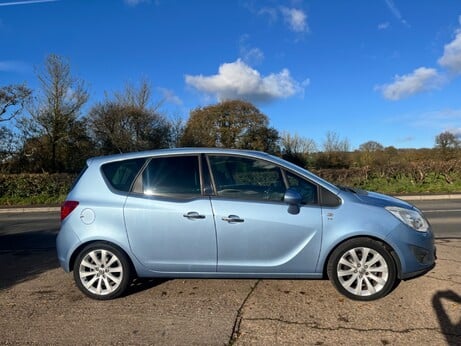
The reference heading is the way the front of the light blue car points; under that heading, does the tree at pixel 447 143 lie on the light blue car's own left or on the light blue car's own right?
on the light blue car's own left

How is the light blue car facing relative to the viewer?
to the viewer's right

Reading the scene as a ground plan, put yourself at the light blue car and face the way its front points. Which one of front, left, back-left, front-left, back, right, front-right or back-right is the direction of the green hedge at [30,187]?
back-left

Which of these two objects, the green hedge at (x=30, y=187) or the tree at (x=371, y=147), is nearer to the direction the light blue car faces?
the tree

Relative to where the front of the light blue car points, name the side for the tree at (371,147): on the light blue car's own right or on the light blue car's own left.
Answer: on the light blue car's own left

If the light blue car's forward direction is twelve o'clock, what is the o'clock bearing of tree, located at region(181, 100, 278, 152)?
The tree is roughly at 9 o'clock from the light blue car.

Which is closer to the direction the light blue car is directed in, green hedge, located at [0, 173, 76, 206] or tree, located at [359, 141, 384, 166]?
the tree
